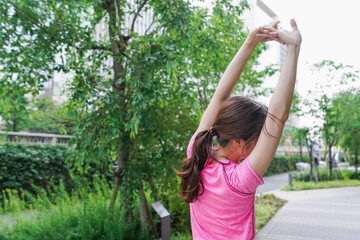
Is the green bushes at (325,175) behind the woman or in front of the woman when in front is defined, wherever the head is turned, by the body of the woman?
in front

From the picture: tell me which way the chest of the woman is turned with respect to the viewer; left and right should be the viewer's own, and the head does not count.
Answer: facing away from the viewer and to the right of the viewer

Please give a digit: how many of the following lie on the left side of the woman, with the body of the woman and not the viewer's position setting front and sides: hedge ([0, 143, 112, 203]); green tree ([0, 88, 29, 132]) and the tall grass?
3

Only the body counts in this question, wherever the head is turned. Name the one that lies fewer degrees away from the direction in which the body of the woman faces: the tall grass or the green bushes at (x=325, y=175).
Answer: the green bushes

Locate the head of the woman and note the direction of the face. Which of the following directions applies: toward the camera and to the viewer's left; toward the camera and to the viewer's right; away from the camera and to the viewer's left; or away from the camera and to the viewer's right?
away from the camera and to the viewer's right

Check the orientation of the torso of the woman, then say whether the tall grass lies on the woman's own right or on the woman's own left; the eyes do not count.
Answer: on the woman's own left

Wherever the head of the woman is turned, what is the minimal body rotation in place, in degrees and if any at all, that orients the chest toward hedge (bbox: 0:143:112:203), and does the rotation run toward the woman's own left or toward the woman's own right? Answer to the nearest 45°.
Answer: approximately 90° to the woman's own left

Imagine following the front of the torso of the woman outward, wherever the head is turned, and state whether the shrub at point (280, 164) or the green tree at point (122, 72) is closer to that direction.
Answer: the shrub

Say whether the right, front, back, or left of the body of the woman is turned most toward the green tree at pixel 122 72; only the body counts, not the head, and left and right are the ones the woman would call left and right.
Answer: left

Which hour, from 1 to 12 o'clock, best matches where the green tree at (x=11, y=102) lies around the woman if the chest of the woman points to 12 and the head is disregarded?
The green tree is roughly at 9 o'clock from the woman.

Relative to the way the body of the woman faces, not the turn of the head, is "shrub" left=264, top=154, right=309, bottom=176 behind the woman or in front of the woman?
in front
